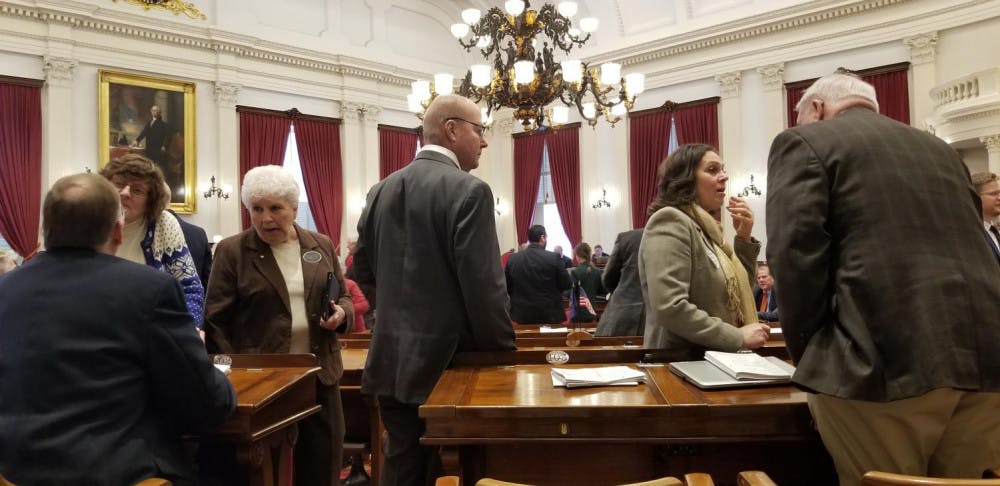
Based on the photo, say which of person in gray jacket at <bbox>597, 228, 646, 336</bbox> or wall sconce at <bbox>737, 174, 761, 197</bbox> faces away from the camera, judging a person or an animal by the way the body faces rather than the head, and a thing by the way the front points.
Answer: the person in gray jacket

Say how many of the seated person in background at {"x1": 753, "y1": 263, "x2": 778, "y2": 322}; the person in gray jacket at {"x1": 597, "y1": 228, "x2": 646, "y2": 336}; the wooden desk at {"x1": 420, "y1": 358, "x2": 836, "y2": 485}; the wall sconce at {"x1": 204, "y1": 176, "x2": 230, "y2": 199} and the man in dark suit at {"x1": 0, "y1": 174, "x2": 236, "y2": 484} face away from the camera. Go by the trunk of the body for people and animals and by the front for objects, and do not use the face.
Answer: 2

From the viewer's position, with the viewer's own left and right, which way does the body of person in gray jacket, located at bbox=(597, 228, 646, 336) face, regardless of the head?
facing away from the viewer

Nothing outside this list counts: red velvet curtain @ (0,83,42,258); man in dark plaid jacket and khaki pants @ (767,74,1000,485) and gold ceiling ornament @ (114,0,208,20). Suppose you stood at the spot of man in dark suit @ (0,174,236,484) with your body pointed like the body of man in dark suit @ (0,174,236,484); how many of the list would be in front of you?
2

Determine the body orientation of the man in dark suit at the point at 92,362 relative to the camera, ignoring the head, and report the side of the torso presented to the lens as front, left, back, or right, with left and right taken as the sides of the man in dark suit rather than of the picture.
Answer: back

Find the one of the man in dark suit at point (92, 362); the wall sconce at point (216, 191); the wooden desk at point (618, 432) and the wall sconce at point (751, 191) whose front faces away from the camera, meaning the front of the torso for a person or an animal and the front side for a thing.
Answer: the man in dark suit

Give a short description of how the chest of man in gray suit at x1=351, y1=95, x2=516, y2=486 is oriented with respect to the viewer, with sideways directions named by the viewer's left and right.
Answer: facing away from the viewer and to the right of the viewer

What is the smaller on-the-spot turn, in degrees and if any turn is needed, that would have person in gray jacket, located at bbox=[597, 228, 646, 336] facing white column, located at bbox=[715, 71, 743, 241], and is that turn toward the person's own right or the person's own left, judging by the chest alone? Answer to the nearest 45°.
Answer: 0° — they already face it

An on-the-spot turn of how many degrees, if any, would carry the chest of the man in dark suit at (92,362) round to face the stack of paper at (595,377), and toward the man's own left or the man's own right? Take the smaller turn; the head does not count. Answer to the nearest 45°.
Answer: approximately 90° to the man's own right

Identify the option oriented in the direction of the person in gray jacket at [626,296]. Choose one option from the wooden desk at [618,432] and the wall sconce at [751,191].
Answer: the wall sconce

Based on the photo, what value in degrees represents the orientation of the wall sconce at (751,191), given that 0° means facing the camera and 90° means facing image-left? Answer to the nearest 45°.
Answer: approximately 0°

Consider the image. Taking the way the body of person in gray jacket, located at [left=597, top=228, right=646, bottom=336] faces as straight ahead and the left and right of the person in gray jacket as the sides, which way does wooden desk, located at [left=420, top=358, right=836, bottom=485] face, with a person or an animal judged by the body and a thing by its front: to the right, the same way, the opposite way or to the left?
the opposite way

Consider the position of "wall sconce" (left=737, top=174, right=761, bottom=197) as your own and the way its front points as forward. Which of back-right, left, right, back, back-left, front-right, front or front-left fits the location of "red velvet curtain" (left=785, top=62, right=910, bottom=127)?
left
